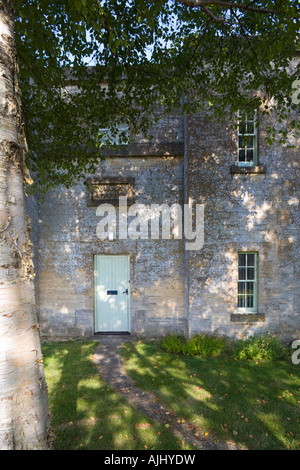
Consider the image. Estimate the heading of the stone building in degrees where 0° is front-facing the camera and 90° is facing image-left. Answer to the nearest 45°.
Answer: approximately 0°
